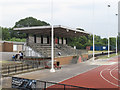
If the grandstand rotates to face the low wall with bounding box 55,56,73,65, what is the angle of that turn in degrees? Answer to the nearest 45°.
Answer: approximately 45° to its left

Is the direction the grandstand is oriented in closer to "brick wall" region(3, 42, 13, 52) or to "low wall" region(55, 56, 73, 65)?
the low wall

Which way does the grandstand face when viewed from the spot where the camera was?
facing the viewer and to the right of the viewer
